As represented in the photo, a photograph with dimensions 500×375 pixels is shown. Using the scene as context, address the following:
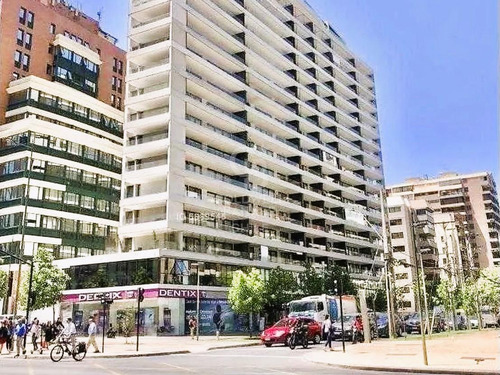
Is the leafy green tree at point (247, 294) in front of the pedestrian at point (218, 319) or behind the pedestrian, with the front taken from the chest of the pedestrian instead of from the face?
behind

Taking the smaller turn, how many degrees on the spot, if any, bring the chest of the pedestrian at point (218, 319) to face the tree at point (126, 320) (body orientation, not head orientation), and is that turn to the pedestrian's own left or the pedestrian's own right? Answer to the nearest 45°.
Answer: approximately 90° to the pedestrian's own left

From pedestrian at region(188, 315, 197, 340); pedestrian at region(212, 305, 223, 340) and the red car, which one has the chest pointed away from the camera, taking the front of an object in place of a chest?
pedestrian at region(212, 305, 223, 340)

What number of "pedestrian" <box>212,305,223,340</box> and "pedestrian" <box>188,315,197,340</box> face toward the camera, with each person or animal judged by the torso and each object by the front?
1

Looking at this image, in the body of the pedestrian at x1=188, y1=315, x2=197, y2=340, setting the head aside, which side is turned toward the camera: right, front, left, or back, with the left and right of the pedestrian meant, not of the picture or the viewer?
front

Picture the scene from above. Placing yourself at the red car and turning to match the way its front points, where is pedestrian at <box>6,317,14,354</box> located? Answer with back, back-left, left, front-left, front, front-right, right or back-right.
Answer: front-right

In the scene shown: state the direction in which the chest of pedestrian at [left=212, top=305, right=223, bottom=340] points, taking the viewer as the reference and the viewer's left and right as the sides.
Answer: facing away from the viewer

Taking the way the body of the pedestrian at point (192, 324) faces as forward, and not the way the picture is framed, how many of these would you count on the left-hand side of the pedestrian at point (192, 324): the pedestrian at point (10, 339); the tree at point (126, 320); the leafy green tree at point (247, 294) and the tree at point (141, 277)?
1

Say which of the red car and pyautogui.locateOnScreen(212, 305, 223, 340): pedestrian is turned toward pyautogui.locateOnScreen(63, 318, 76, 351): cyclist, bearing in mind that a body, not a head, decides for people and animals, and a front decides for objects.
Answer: the red car

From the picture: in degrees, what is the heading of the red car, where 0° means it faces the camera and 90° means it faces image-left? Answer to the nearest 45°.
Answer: approximately 45°
